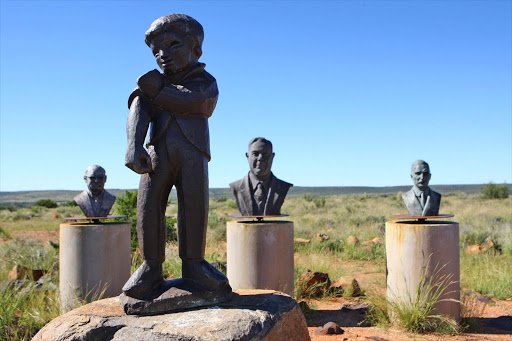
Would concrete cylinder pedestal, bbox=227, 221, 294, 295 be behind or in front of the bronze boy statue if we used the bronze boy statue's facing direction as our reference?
behind

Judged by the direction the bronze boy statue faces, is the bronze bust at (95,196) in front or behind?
behind

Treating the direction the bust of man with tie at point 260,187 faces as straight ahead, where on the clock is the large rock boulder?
The large rock boulder is roughly at 12 o'clock from the bust of man with tie.

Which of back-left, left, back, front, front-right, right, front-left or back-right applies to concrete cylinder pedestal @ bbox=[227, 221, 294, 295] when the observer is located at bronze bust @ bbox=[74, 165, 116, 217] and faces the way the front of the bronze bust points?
front-left

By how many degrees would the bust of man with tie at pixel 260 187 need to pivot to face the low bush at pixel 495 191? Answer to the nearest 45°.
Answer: approximately 135° to its left

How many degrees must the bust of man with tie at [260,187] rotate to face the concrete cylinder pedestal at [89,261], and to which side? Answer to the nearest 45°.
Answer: approximately 90° to its right
